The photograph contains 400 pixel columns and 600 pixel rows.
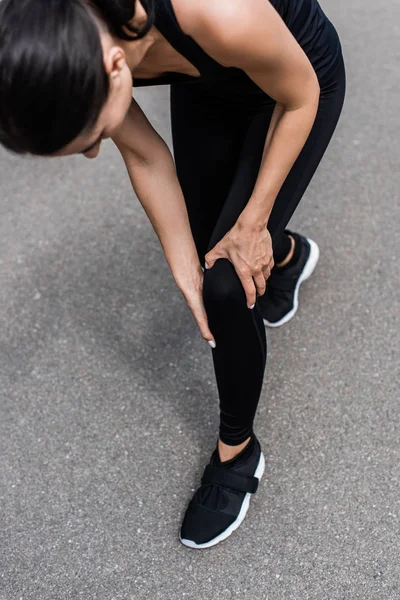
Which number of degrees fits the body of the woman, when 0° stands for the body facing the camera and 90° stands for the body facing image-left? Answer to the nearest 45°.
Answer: approximately 45°
